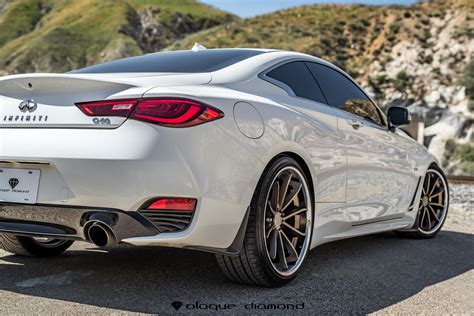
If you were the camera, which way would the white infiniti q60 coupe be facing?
facing away from the viewer and to the right of the viewer
